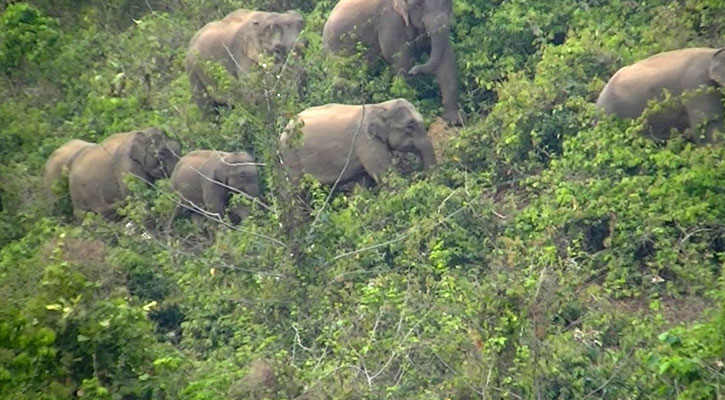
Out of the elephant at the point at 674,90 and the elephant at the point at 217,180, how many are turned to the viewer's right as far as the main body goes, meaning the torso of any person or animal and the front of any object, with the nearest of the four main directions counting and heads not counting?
2

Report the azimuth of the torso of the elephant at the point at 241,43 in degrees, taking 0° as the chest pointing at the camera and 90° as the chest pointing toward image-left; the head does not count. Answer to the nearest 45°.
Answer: approximately 270°

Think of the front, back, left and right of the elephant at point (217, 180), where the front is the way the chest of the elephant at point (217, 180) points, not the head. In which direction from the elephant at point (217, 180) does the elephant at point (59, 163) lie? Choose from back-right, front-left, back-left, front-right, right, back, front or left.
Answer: back-left

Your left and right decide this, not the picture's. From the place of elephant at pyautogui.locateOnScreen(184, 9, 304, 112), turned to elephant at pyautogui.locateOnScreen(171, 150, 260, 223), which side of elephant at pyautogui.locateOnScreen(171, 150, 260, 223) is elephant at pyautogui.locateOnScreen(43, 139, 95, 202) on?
right

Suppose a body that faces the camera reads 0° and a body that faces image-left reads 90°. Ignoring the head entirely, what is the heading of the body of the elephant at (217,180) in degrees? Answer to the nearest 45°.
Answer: approximately 270°

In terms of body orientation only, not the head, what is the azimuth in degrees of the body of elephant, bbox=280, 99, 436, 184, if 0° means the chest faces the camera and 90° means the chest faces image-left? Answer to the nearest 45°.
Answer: approximately 270°

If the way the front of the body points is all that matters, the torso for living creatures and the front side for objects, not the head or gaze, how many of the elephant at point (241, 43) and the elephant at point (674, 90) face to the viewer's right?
2

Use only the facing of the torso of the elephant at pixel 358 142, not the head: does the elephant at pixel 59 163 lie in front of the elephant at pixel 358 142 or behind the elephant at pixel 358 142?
behind

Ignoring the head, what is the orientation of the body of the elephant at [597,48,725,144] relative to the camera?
to the viewer's right
